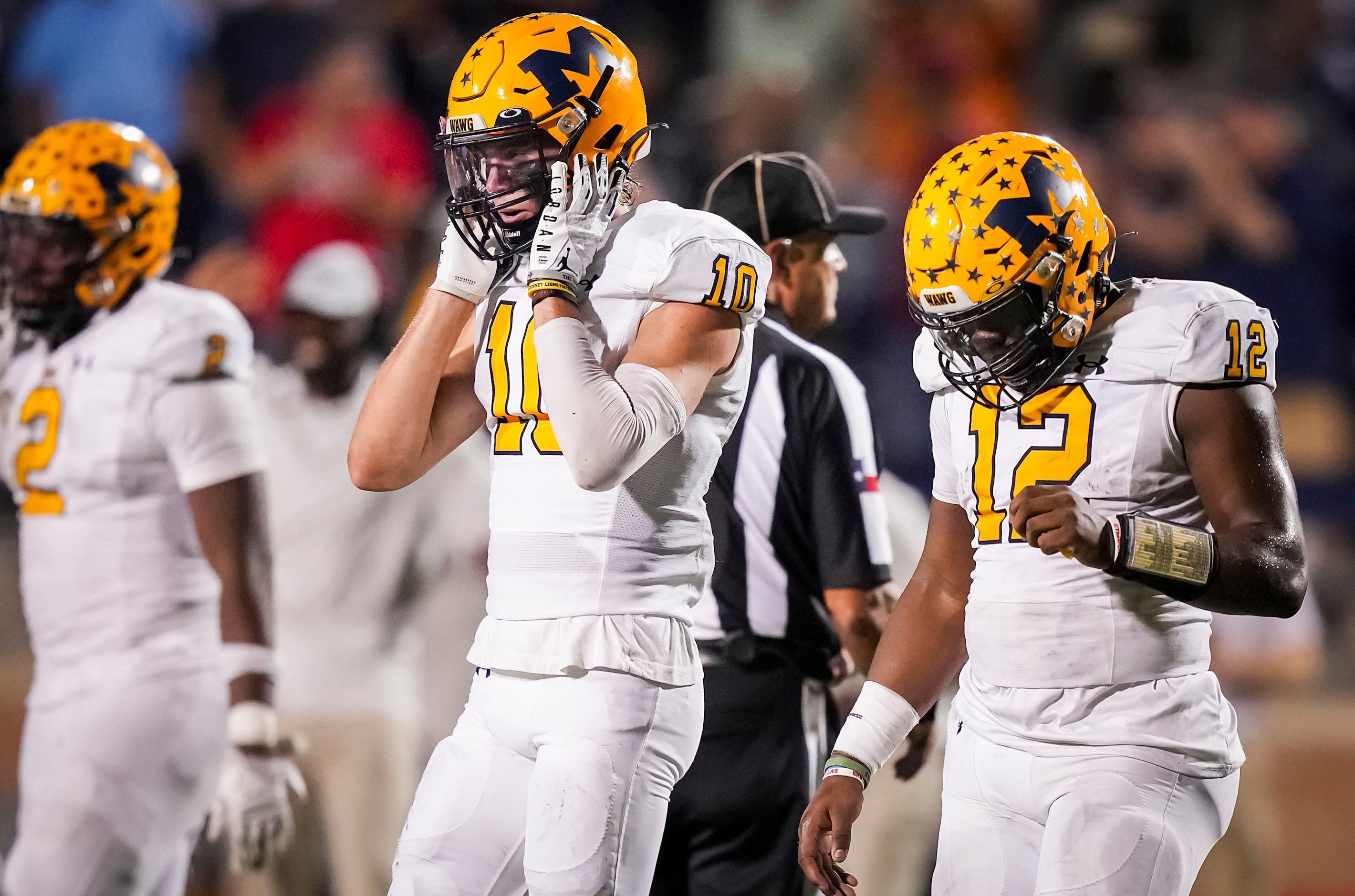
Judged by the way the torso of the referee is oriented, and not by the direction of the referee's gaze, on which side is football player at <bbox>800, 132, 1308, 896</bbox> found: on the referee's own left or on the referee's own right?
on the referee's own right

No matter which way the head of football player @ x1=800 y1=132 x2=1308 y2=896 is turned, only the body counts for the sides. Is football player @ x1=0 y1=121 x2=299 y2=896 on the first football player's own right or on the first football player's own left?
on the first football player's own right

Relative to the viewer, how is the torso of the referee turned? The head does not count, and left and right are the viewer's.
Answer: facing away from the viewer and to the right of the viewer

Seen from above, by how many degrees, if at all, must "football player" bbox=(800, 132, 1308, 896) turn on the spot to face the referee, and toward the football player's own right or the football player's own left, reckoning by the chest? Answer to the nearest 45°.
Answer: approximately 90° to the football player's own right

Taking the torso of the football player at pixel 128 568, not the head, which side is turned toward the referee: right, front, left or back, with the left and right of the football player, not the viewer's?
left

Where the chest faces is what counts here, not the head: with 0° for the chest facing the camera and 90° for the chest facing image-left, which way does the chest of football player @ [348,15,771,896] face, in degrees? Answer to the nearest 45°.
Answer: approximately 45°

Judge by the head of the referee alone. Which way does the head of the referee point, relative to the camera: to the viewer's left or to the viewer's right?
to the viewer's right

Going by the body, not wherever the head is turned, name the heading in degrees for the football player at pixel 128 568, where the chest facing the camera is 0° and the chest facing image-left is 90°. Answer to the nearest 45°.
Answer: approximately 45°

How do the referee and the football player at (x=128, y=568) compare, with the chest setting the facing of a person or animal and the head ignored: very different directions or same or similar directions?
very different directions
